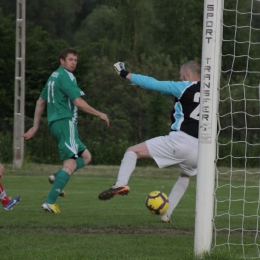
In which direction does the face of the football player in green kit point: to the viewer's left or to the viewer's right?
to the viewer's right

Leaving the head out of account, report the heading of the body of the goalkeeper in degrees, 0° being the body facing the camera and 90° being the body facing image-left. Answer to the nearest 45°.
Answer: approximately 135°

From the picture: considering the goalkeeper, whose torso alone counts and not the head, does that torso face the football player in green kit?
yes
